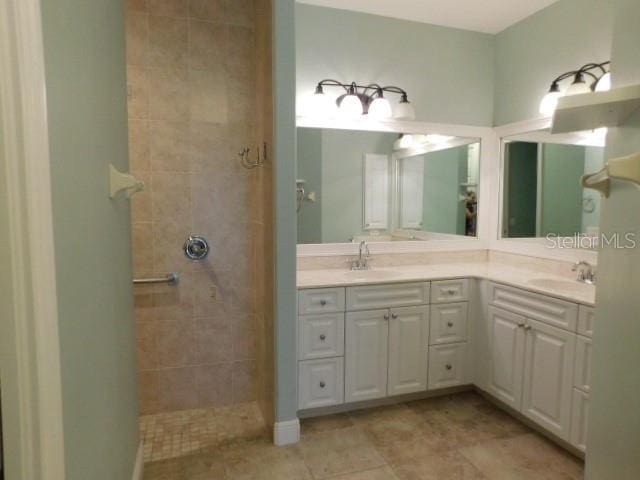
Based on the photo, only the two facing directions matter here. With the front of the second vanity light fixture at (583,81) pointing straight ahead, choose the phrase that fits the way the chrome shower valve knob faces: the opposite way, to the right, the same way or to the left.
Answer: to the left

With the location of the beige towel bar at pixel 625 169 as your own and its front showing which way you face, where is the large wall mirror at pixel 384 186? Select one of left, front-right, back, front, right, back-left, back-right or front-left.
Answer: front-right

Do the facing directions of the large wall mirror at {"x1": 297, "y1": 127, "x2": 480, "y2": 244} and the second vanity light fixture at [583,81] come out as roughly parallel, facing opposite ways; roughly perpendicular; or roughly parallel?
roughly perpendicular

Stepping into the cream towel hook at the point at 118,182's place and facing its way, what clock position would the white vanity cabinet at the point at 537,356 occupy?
The white vanity cabinet is roughly at 12 o'clock from the cream towel hook.

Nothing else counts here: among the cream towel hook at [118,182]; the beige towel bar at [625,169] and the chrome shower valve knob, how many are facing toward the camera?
1

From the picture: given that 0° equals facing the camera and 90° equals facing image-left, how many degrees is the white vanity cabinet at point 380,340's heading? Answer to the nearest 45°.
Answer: approximately 315°

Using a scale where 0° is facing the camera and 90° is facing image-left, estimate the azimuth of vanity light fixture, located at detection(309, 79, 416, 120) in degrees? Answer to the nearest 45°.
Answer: approximately 315°

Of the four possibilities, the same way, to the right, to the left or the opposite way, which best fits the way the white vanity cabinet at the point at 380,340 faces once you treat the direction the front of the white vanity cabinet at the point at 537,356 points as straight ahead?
to the left

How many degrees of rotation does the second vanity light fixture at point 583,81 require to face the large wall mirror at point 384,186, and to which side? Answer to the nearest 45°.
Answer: approximately 45° to its right

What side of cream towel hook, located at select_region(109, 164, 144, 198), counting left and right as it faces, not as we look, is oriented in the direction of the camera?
right

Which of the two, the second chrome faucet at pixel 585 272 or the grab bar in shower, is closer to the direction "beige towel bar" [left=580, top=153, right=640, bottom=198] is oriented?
the grab bar in shower

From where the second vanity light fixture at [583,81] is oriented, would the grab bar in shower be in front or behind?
in front

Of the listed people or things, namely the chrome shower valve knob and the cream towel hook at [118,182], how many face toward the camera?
1

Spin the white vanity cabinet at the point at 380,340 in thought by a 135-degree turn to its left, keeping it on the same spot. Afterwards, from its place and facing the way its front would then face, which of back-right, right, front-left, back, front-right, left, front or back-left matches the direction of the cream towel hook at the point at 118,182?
back-left
